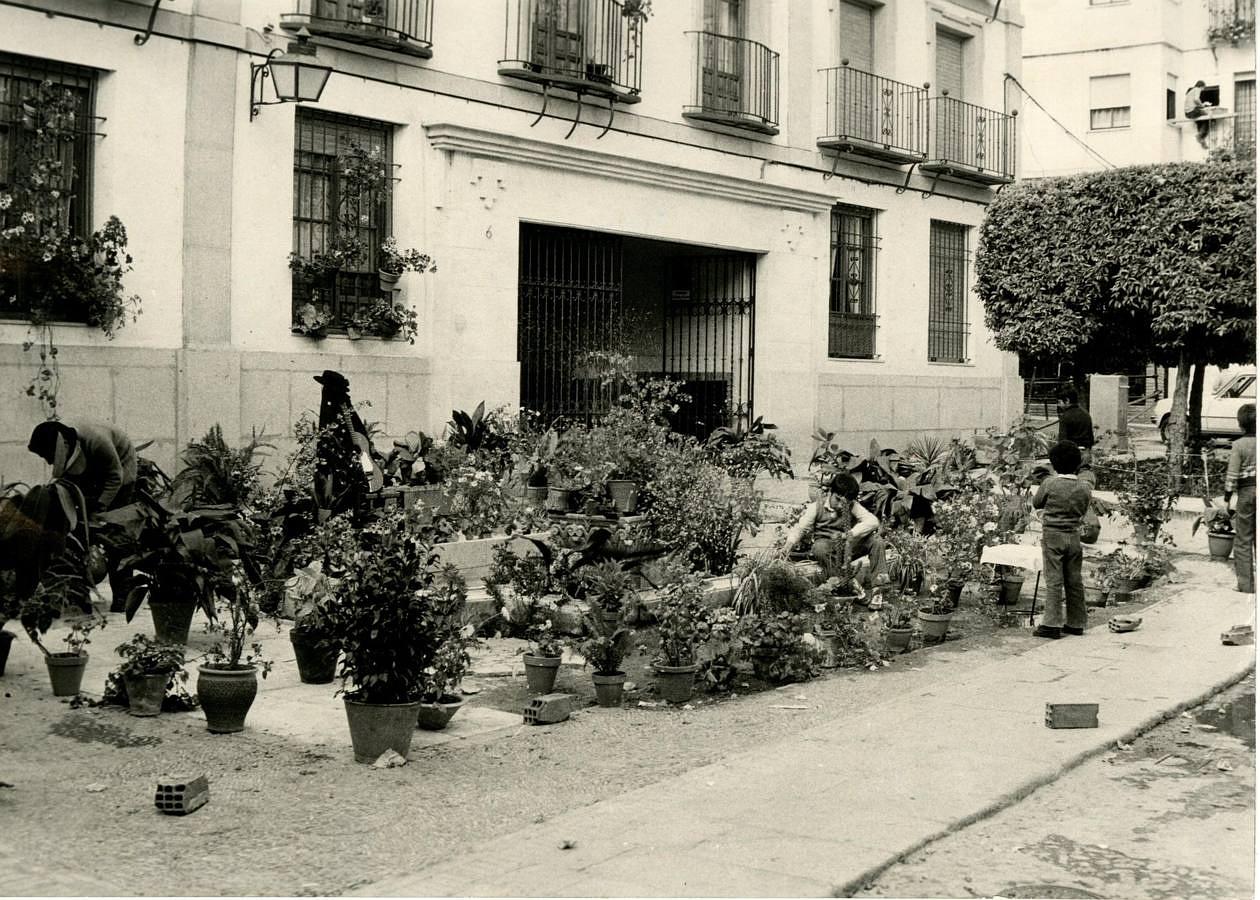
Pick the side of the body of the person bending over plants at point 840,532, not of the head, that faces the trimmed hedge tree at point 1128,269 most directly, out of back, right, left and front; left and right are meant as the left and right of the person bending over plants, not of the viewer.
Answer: back

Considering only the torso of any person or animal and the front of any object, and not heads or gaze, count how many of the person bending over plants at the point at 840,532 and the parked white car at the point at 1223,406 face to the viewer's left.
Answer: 1

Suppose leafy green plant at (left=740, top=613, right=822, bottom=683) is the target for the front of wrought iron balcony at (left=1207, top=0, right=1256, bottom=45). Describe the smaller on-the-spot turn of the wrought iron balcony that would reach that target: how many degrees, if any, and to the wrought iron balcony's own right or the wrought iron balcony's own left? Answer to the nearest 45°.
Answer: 0° — it already faces it

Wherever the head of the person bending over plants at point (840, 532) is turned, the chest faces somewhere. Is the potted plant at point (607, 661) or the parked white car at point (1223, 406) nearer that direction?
the potted plant

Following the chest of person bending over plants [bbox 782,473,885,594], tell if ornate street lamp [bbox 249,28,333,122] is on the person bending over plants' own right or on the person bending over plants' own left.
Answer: on the person bending over plants' own right

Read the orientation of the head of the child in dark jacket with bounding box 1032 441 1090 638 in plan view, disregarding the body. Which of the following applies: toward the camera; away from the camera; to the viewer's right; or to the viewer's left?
away from the camera

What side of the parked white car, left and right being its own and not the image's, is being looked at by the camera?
left
